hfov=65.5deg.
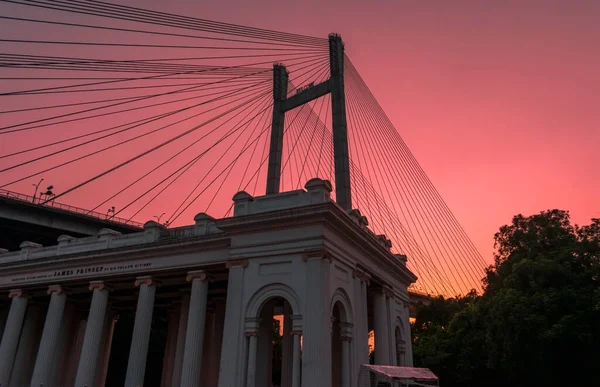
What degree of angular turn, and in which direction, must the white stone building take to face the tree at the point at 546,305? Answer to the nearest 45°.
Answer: approximately 135° to its left

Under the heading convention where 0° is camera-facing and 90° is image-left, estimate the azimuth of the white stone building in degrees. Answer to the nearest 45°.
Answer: approximately 45°
